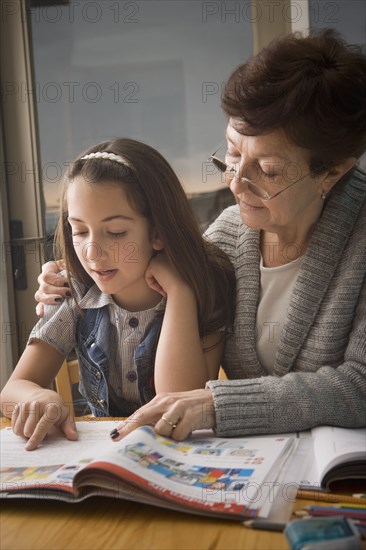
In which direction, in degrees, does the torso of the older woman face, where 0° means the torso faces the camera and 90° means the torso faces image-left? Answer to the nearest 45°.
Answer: approximately 45°

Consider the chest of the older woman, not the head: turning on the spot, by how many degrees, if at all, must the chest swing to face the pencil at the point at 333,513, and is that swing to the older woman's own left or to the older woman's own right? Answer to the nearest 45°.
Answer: approximately 45° to the older woman's own left

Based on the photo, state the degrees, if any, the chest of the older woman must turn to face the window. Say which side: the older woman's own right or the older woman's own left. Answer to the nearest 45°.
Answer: approximately 135° to the older woman's own right

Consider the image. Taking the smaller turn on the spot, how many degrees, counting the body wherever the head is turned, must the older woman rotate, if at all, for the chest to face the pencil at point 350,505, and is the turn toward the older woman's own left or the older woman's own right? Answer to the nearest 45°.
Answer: approximately 45° to the older woman's own left

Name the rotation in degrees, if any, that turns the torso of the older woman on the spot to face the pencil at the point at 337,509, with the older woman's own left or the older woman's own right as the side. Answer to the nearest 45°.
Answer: approximately 45° to the older woman's own left

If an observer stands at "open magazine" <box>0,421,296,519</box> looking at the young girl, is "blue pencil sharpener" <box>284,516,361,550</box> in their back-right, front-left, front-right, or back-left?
back-right

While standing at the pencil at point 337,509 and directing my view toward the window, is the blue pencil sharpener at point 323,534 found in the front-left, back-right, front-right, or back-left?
back-left
